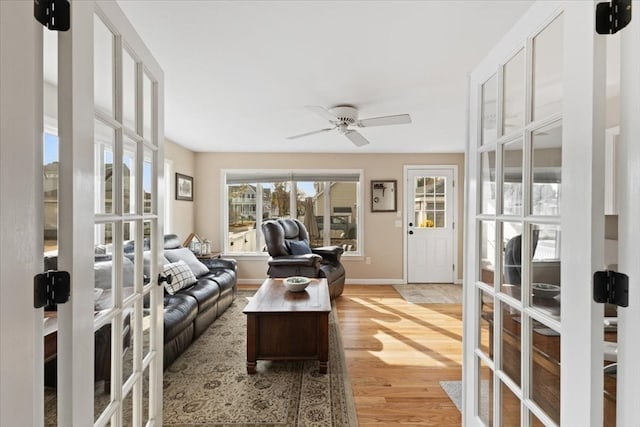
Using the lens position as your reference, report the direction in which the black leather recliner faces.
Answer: facing the viewer and to the right of the viewer

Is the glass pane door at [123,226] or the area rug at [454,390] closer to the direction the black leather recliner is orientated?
the area rug

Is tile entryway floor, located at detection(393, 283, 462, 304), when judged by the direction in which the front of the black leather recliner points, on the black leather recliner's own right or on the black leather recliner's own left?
on the black leather recliner's own left

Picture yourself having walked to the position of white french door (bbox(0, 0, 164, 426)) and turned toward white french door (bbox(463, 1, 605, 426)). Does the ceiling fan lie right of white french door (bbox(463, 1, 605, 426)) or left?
left

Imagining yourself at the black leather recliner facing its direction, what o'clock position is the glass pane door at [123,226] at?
The glass pane door is roughly at 2 o'clock from the black leather recliner.

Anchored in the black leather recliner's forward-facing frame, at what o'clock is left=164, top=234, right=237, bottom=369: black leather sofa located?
The black leather sofa is roughly at 3 o'clock from the black leather recliner.

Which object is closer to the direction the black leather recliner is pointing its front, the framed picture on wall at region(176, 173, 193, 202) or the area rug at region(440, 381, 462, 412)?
the area rug

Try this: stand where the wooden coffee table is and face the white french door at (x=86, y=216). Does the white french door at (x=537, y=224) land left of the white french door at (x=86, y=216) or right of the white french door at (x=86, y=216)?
left

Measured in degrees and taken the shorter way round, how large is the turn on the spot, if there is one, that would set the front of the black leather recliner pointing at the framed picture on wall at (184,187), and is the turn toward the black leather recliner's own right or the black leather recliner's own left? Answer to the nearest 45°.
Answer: approximately 135° to the black leather recliner's own right

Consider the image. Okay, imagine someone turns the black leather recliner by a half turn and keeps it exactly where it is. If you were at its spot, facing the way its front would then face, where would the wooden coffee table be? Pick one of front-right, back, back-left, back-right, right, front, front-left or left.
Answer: back-left

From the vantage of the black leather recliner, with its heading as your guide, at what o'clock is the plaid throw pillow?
The plaid throw pillow is roughly at 3 o'clock from the black leather recliner.

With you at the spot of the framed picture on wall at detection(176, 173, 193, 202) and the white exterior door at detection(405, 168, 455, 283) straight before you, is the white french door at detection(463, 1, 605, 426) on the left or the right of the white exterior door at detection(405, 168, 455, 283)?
right
